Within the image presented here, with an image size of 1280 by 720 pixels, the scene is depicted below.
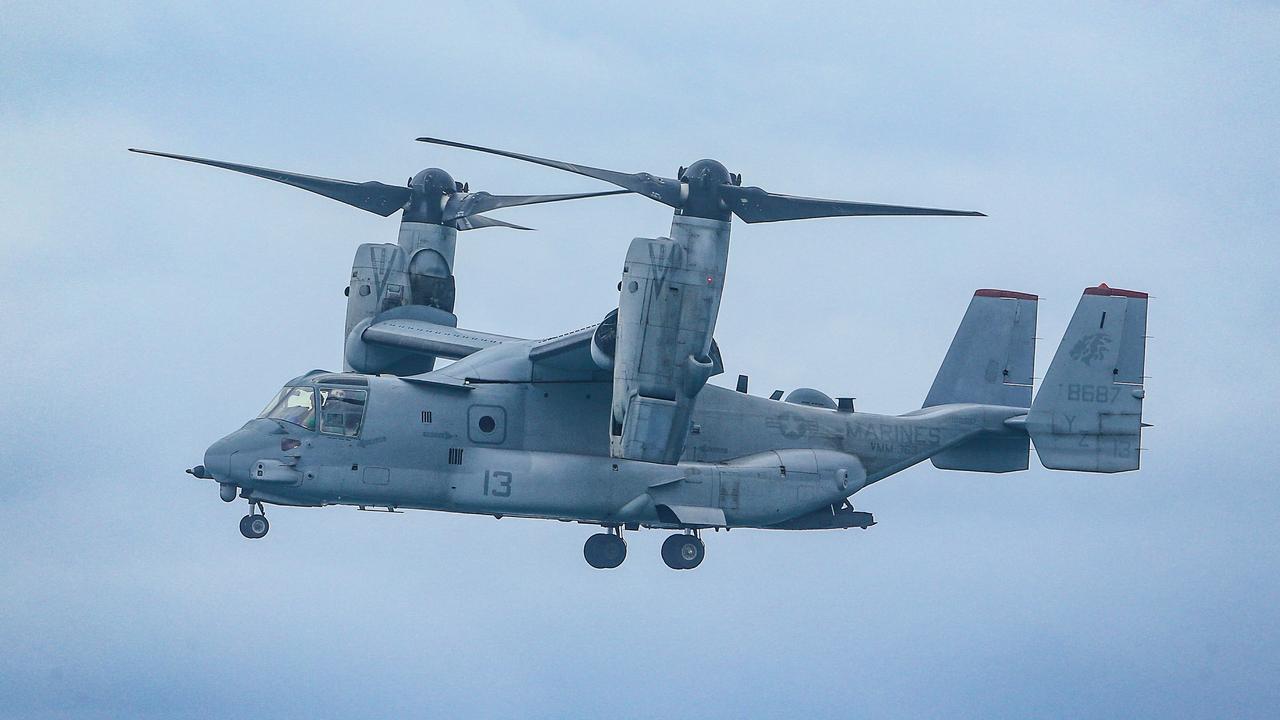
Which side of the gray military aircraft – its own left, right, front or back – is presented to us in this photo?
left
